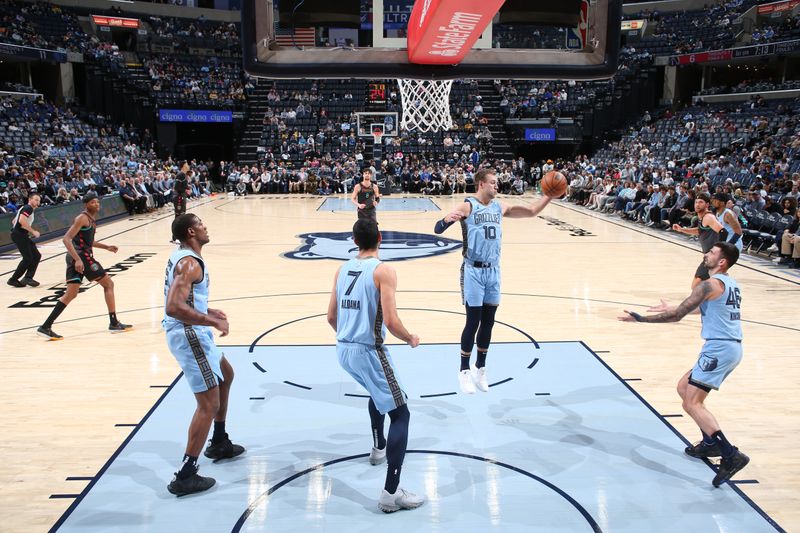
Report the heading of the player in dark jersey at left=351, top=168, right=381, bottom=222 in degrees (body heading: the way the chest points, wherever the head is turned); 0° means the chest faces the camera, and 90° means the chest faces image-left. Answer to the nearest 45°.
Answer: approximately 0°

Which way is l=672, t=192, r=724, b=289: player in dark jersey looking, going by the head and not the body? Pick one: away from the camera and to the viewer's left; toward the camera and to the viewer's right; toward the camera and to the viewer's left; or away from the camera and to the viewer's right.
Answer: toward the camera and to the viewer's left

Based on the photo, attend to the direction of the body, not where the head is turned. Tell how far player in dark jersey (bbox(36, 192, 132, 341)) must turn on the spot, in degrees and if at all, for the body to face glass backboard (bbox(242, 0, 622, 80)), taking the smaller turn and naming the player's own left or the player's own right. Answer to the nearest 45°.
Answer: approximately 45° to the player's own right

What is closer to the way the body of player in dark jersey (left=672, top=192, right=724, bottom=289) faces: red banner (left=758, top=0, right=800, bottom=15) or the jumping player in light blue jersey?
the jumping player in light blue jersey

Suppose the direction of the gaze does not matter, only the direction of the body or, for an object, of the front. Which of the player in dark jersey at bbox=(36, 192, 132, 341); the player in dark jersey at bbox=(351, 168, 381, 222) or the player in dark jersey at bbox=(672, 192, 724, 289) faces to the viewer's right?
the player in dark jersey at bbox=(36, 192, 132, 341)

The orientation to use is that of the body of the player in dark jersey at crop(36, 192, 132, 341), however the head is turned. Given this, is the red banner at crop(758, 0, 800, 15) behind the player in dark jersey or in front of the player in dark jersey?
in front

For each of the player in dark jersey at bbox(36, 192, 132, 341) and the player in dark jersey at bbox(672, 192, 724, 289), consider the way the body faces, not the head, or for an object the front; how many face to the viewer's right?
1

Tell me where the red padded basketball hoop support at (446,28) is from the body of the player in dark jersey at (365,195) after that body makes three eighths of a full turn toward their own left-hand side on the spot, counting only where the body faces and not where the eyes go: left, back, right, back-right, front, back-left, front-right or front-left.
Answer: back-right

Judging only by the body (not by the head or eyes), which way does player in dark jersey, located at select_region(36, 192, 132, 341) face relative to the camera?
to the viewer's right

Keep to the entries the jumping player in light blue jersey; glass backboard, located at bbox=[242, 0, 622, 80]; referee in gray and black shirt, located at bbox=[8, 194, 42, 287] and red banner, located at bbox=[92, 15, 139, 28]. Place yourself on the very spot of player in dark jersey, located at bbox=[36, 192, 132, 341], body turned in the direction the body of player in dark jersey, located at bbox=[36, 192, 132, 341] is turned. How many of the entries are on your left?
2

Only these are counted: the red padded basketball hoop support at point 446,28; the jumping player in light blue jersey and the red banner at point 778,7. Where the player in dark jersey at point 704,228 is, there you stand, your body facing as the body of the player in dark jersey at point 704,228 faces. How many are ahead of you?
2

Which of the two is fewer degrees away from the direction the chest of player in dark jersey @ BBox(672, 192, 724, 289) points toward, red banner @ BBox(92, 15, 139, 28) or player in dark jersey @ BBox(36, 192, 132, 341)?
the player in dark jersey

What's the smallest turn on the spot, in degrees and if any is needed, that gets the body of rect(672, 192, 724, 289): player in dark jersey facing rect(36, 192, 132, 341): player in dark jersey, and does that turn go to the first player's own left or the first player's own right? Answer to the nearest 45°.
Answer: approximately 45° to the first player's own right

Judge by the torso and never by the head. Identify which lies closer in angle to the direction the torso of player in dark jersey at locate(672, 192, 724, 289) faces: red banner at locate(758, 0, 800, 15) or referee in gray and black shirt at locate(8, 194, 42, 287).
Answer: the referee in gray and black shirt

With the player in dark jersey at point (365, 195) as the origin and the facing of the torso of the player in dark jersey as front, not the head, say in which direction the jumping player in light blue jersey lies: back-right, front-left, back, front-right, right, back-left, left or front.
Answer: front

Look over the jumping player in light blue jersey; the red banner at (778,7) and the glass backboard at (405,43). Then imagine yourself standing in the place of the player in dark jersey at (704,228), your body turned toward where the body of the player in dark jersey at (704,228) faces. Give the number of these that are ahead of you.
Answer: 2

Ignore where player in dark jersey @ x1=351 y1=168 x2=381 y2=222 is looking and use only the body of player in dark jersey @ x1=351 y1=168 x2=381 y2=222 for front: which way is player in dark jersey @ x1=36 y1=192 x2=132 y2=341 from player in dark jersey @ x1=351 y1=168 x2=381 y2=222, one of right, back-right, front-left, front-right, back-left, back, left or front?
front-right

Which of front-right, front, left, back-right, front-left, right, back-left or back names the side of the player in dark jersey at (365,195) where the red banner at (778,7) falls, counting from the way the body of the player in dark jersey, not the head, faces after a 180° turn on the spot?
front-right

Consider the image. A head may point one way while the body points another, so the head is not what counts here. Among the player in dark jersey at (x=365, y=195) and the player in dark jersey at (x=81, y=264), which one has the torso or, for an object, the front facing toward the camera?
the player in dark jersey at (x=365, y=195)

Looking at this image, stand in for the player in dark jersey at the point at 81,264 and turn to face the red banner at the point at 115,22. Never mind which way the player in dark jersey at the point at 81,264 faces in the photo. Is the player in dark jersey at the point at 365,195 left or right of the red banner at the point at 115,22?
right
